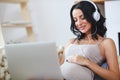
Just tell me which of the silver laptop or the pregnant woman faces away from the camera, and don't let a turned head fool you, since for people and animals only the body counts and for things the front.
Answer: the silver laptop

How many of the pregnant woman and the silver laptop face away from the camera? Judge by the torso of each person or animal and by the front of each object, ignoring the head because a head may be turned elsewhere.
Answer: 1

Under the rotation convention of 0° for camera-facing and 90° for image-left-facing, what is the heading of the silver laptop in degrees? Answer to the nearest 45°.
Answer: approximately 180°

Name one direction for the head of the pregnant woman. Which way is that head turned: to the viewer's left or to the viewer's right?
to the viewer's left
